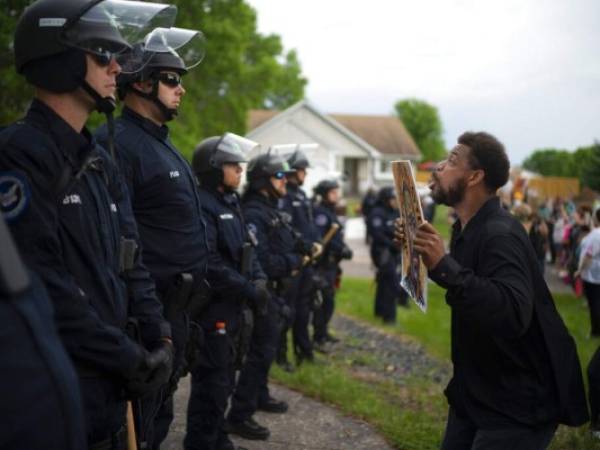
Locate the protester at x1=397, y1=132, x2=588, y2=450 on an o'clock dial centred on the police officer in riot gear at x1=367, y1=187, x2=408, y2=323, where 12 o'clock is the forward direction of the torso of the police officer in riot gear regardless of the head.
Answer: The protester is roughly at 3 o'clock from the police officer in riot gear.

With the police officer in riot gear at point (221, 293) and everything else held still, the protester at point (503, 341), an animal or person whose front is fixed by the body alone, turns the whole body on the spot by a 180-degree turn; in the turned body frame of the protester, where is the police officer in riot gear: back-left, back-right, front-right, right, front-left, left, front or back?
back-left

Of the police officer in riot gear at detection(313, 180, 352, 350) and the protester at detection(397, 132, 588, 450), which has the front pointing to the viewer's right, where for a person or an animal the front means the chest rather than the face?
the police officer in riot gear

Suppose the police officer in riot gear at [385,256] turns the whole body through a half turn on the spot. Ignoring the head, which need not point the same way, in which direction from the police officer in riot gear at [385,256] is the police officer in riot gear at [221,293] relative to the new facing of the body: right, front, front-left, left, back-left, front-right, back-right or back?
left

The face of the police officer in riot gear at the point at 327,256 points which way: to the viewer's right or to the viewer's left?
to the viewer's right

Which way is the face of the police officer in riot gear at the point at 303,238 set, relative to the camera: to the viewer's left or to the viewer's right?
to the viewer's right

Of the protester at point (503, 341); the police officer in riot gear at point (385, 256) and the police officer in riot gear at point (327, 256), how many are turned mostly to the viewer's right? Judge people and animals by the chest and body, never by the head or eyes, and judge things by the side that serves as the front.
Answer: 2

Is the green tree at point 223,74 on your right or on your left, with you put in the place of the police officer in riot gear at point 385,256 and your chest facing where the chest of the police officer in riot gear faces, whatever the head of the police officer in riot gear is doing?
on your left

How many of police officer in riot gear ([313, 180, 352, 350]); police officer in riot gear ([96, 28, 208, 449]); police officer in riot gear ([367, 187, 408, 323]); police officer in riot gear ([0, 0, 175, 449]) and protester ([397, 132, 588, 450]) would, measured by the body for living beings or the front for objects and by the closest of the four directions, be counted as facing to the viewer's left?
1

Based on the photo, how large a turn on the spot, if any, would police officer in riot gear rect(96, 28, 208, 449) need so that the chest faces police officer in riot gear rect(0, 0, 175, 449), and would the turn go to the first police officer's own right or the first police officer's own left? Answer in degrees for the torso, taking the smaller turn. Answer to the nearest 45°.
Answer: approximately 45° to the first police officer's own right

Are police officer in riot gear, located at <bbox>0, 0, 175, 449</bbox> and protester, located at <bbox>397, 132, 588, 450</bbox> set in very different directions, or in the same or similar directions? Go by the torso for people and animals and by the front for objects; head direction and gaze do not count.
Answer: very different directions

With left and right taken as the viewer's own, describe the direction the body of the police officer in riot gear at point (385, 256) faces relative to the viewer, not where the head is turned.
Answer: facing to the right of the viewer

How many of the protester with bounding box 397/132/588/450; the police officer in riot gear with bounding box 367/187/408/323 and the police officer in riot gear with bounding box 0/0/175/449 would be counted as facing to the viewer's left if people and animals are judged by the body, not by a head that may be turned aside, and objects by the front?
1

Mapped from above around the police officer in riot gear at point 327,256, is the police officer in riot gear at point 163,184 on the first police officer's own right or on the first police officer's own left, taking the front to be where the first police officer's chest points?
on the first police officer's own right

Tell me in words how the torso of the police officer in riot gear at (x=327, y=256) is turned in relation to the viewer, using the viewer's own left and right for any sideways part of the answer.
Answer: facing to the right of the viewer

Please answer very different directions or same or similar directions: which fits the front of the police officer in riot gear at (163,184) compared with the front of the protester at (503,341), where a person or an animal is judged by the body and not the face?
very different directions

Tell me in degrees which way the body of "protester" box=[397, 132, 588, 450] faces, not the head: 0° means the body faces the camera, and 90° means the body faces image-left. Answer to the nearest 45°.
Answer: approximately 90°

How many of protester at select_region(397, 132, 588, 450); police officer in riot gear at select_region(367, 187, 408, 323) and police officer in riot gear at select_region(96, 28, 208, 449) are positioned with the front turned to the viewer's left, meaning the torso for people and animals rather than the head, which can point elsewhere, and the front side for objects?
1

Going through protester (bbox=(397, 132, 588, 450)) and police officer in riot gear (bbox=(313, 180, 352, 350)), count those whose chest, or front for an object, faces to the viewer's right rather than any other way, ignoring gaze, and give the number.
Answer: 1
